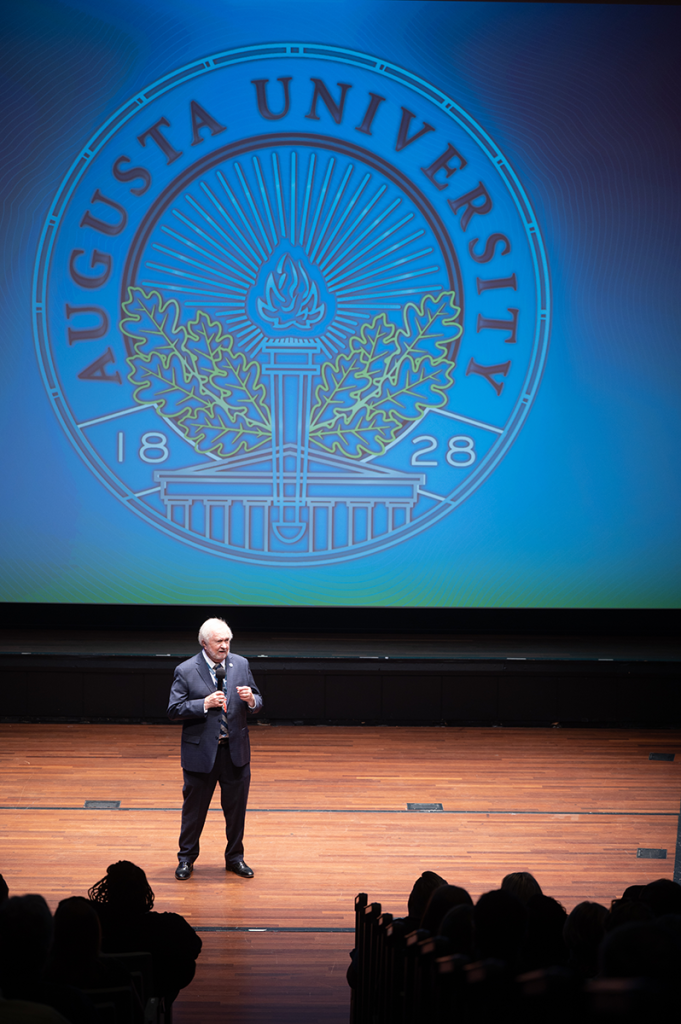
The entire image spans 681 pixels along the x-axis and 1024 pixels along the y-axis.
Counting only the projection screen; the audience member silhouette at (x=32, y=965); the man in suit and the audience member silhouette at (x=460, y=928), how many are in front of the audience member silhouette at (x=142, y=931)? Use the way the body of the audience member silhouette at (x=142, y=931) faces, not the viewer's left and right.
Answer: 2

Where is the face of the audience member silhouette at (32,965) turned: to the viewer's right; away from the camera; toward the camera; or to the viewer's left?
away from the camera

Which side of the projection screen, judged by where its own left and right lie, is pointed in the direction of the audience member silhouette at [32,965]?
front

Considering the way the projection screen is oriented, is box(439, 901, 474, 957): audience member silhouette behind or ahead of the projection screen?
ahead

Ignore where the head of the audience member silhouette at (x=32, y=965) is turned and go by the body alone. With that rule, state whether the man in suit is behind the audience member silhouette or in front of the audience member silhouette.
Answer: in front

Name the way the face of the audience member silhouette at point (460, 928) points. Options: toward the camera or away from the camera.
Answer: away from the camera

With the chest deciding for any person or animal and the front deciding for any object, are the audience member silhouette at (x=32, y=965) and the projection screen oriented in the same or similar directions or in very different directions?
very different directions

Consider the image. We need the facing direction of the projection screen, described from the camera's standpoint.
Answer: facing the viewer

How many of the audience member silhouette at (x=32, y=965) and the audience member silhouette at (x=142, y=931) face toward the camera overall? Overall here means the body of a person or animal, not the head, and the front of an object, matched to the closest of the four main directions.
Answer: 0

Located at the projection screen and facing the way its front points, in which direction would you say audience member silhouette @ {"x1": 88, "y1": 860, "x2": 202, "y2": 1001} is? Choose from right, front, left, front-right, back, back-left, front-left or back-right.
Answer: front

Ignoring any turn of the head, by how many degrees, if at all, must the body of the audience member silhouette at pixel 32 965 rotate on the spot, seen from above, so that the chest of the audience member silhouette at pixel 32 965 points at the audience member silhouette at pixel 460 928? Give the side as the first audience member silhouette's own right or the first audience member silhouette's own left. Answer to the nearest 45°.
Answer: approximately 90° to the first audience member silhouette's own right

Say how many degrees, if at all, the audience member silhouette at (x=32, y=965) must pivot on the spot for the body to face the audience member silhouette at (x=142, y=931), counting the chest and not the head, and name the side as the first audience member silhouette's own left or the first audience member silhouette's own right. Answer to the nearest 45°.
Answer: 0° — they already face them

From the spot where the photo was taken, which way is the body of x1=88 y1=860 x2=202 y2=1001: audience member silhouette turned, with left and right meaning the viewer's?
facing away from the viewer

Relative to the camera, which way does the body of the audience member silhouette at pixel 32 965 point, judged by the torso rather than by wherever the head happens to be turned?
away from the camera
